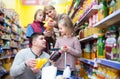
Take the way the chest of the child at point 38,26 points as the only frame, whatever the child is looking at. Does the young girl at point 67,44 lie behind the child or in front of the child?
in front

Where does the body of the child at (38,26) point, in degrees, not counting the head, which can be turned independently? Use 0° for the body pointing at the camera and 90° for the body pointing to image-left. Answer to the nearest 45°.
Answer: approximately 315°

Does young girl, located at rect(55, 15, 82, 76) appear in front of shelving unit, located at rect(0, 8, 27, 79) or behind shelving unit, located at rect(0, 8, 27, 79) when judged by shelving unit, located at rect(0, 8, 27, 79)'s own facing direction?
in front

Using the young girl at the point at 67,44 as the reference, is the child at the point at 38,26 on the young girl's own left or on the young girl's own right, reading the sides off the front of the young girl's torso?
on the young girl's own right

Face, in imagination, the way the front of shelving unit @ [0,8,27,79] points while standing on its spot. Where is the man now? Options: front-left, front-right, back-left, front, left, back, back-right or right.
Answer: front-right

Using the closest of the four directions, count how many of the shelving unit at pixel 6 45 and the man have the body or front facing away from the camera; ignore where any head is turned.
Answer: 0
